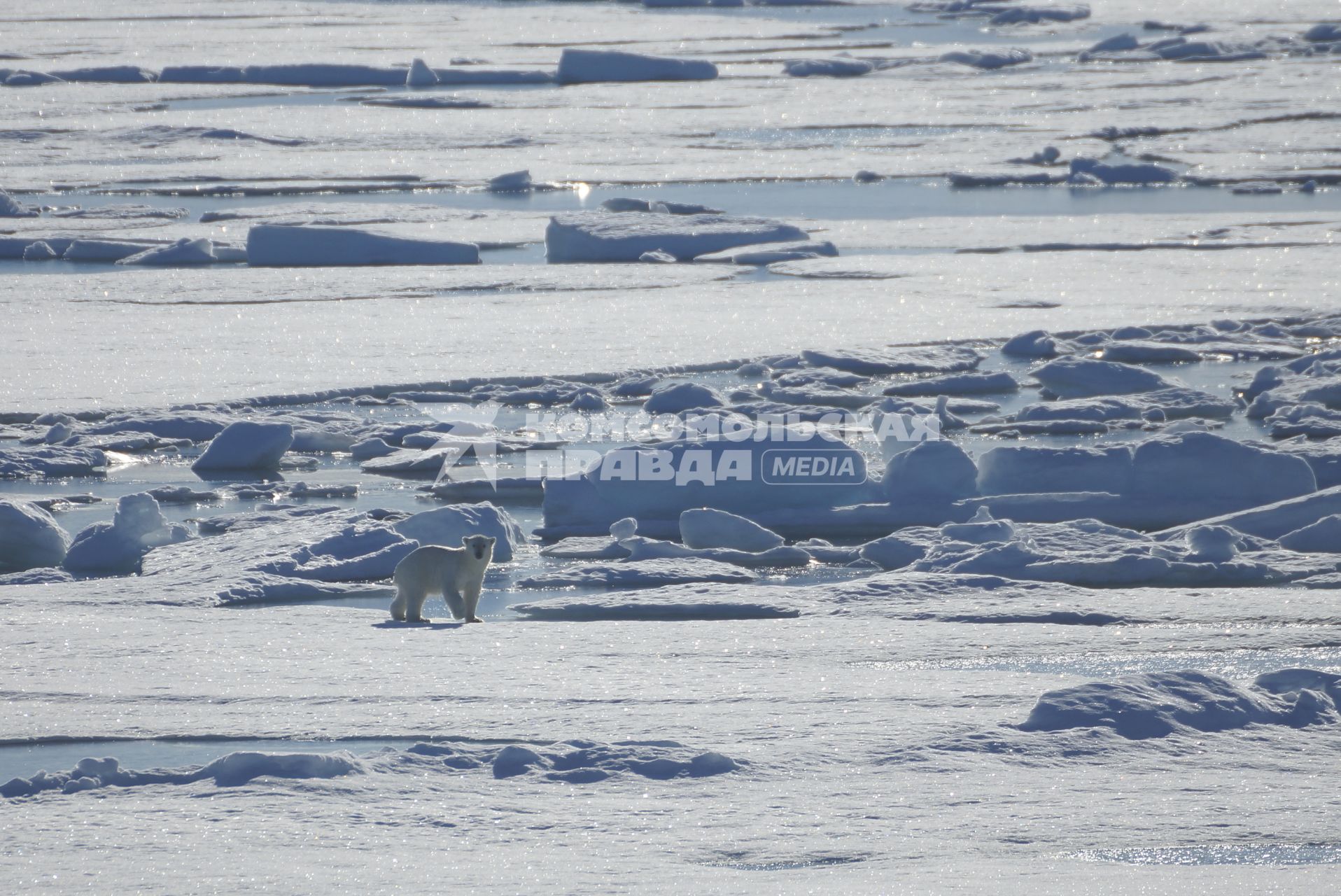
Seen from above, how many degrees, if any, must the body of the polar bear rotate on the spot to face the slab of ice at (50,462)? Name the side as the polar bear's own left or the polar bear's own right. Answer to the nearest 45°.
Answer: approximately 135° to the polar bear's own left

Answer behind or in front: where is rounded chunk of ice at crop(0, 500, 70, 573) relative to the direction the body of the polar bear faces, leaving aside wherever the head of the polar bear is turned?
behind

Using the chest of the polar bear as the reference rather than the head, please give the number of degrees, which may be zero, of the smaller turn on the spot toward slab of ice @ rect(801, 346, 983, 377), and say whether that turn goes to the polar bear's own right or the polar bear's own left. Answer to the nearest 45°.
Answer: approximately 45° to the polar bear's own left

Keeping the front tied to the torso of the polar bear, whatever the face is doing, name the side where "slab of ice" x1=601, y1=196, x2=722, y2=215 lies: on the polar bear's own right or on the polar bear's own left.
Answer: on the polar bear's own left

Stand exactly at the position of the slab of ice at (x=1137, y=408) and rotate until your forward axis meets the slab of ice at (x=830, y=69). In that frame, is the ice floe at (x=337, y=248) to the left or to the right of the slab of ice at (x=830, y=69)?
left

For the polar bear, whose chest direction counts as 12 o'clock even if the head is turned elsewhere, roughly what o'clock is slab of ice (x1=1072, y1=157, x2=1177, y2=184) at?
The slab of ice is roughly at 10 o'clock from the polar bear.

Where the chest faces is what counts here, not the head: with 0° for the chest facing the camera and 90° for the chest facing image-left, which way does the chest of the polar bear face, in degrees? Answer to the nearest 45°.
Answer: approximately 270°

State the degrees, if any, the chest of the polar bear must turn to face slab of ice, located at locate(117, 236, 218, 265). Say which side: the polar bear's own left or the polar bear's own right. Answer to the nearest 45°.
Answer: approximately 90° to the polar bear's own left

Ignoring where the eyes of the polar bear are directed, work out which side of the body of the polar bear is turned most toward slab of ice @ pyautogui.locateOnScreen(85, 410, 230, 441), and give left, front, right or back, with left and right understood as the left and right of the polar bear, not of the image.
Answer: left

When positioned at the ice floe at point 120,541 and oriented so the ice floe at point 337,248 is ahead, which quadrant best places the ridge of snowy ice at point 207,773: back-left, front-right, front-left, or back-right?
back-right
